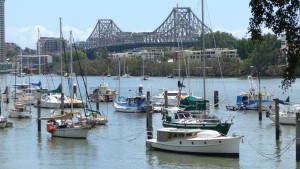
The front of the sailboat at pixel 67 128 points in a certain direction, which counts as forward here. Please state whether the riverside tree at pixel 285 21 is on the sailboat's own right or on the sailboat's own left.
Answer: on the sailboat's own right
